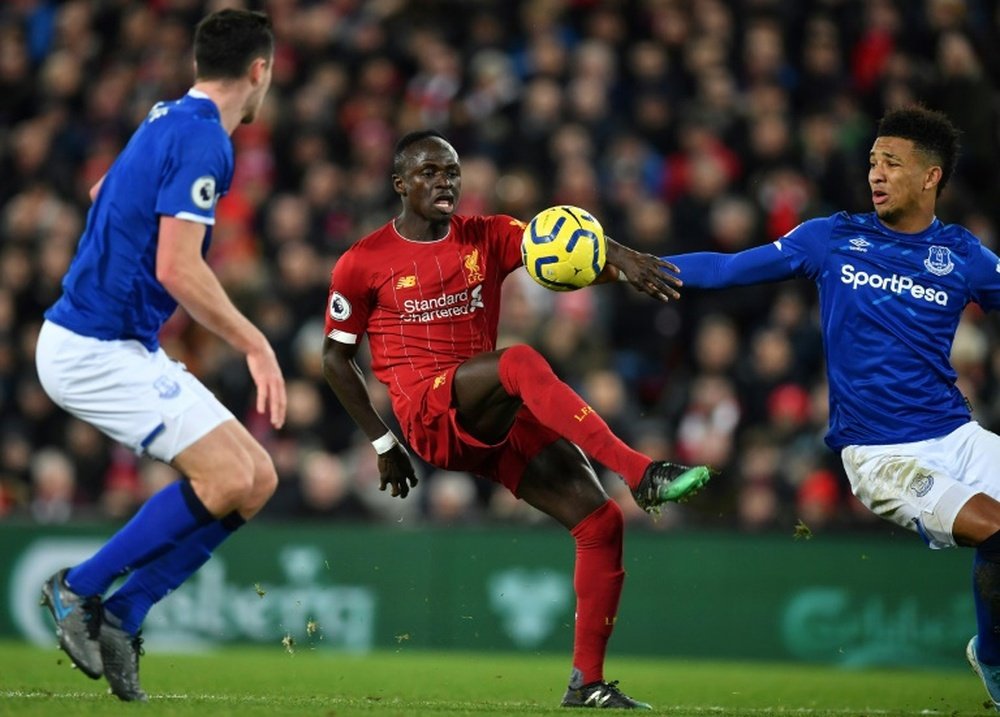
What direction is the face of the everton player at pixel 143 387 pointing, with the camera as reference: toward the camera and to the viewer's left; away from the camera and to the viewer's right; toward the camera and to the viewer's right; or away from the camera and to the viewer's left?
away from the camera and to the viewer's right

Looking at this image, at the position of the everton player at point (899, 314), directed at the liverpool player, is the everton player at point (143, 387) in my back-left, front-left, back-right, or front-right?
front-left

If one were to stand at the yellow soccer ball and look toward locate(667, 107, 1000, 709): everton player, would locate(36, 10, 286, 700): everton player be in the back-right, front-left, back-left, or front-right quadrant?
back-right

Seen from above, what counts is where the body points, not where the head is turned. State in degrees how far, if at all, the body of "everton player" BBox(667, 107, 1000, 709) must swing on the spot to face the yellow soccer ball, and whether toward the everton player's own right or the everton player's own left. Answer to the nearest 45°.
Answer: approximately 90° to the everton player's own right

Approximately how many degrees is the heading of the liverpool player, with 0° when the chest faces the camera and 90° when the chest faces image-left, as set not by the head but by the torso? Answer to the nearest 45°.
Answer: approximately 315°

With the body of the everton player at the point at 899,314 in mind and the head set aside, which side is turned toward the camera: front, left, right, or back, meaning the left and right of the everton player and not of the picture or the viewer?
front

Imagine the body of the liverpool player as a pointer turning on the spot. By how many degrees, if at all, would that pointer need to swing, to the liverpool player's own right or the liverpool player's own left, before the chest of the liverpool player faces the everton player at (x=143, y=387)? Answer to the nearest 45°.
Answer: approximately 90° to the liverpool player's own right

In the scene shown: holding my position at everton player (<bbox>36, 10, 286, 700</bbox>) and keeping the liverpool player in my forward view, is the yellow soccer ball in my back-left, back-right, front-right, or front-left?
front-right

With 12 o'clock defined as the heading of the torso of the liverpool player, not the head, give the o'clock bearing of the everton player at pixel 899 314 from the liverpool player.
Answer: The everton player is roughly at 11 o'clock from the liverpool player.

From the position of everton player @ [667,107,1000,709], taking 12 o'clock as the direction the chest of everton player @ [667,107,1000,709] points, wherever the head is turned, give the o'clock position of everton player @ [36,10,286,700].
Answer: everton player @ [36,10,286,700] is roughly at 2 o'clock from everton player @ [667,107,1000,709].

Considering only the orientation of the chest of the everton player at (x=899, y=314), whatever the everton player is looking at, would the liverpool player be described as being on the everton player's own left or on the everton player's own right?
on the everton player's own right
